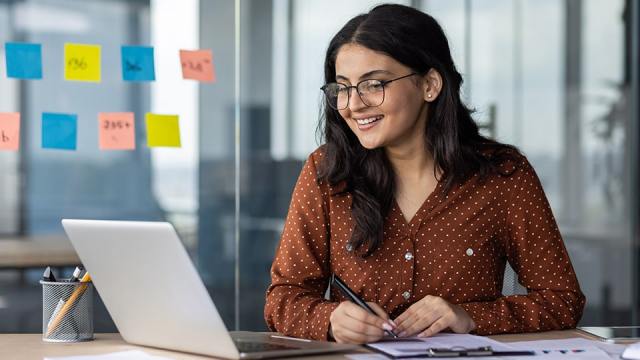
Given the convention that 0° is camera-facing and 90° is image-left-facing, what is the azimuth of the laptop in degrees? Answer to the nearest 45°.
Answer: approximately 225°

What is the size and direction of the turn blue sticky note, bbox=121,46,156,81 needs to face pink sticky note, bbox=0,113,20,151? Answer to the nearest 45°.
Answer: approximately 90° to its right

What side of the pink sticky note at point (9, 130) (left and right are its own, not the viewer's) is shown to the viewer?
front

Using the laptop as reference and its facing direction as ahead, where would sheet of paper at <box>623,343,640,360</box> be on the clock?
The sheet of paper is roughly at 2 o'clock from the laptop.

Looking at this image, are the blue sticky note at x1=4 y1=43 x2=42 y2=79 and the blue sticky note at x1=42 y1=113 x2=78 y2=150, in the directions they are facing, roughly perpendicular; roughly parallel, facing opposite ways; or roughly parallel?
roughly parallel

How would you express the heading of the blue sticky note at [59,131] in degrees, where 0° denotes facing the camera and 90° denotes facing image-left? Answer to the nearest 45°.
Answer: approximately 0°

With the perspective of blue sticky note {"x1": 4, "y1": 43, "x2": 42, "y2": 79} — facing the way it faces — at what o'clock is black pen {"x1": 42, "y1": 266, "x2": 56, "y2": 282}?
The black pen is roughly at 12 o'clock from the blue sticky note.

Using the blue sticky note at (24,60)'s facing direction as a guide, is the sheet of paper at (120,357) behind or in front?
in front

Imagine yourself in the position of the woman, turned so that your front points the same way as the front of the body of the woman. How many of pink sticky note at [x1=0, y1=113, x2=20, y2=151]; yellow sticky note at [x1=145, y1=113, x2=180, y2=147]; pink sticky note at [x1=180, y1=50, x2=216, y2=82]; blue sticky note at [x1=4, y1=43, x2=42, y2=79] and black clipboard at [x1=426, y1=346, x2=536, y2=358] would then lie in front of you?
1

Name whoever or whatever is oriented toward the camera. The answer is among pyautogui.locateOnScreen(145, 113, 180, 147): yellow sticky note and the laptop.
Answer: the yellow sticky note

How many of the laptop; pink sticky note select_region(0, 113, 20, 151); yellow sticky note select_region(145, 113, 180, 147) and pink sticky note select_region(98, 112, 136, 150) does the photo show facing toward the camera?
3

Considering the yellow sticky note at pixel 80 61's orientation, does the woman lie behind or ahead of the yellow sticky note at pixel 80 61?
ahead

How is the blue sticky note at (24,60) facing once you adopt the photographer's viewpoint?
facing the viewer

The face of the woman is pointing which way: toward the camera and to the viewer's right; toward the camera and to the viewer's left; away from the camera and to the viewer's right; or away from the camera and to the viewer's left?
toward the camera and to the viewer's left

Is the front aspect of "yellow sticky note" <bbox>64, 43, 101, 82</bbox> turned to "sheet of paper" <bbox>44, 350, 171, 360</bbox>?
yes

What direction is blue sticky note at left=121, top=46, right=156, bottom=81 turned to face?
toward the camera

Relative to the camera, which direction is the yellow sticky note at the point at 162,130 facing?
toward the camera
